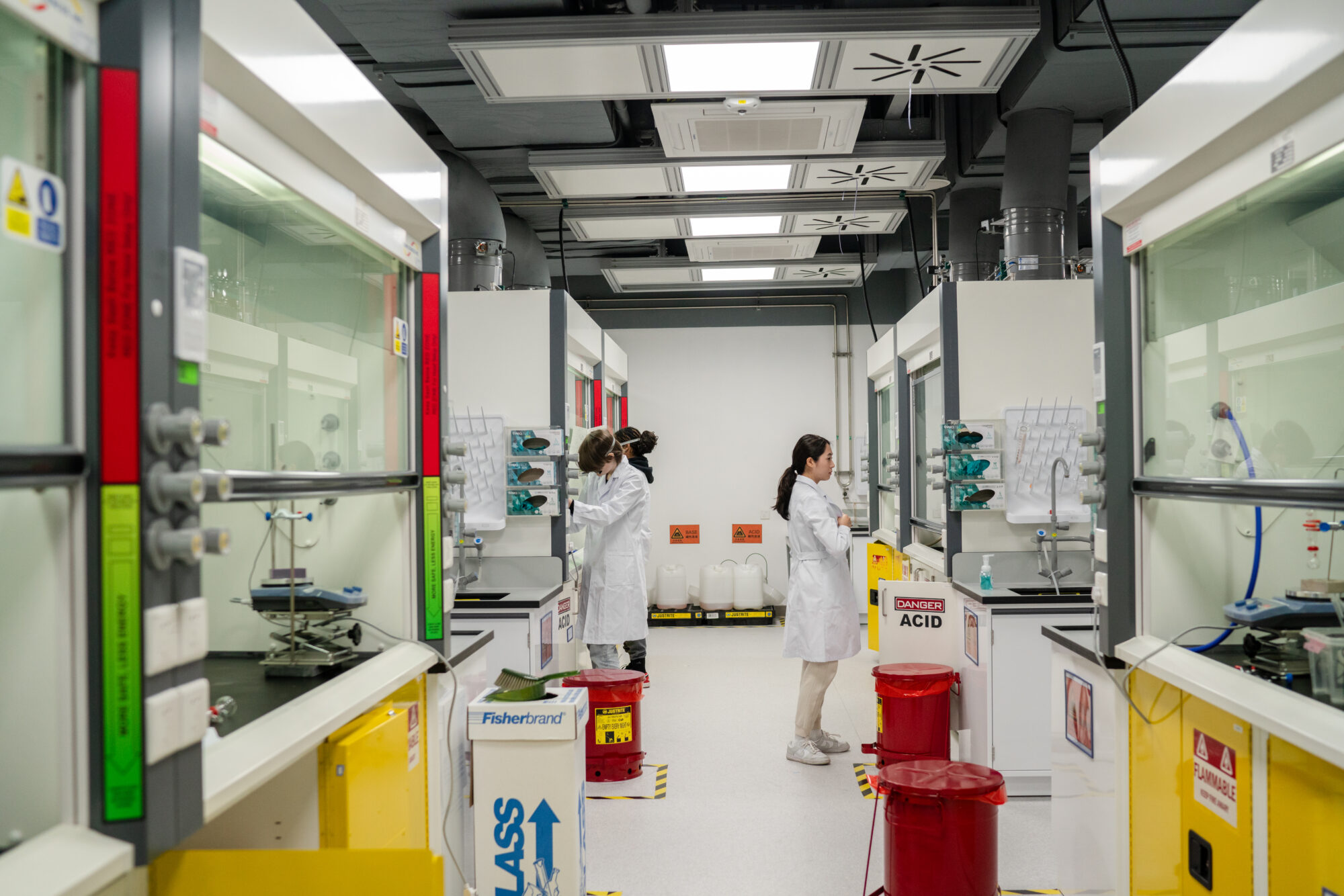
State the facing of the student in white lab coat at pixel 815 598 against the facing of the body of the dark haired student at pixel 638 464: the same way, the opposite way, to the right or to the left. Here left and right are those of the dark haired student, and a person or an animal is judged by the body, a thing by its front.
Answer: the opposite way

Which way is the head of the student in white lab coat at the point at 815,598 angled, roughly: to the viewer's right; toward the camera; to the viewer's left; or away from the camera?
to the viewer's right

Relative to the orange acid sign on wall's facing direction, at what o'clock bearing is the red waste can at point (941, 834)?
The red waste can is roughly at 12 o'clock from the orange acid sign on wall.

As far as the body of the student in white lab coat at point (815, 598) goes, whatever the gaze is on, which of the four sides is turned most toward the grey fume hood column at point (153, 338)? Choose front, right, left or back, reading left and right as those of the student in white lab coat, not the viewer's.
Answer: right

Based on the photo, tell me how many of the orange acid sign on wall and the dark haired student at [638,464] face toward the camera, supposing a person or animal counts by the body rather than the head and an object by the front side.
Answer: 1

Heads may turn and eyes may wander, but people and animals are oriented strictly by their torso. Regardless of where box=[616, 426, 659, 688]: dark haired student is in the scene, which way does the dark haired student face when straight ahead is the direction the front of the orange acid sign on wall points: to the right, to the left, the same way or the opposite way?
to the right

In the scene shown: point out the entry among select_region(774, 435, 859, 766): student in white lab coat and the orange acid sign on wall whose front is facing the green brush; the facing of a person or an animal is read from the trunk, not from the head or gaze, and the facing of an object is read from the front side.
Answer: the orange acid sign on wall

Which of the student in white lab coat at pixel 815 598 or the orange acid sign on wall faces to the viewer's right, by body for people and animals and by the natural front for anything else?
the student in white lab coat

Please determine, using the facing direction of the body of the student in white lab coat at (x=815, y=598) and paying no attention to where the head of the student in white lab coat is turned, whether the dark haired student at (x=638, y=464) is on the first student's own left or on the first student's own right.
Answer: on the first student's own left

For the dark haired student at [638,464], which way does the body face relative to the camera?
to the viewer's left

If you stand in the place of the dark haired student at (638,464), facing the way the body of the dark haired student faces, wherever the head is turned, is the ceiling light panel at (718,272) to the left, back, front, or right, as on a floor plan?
right
